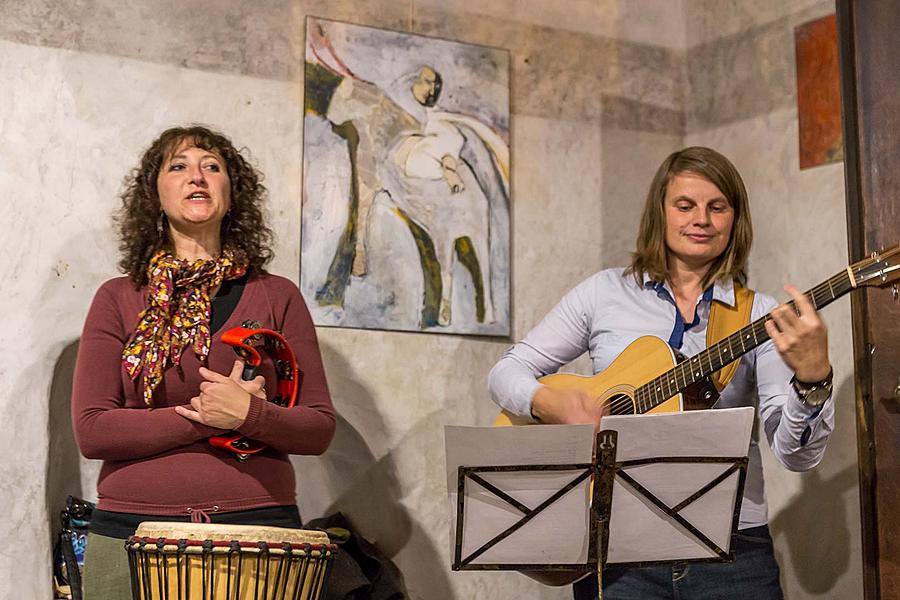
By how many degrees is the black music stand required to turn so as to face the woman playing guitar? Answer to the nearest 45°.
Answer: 0° — it already faces them

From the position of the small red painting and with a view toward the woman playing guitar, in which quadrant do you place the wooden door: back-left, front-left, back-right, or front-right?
front-left

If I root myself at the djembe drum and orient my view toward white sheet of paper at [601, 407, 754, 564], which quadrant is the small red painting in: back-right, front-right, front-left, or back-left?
front-left

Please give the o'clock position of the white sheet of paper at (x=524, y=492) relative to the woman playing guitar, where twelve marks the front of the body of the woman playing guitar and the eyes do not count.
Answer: The white sheet of paper is roughly at 1 o'clock from the woman playing guitar.

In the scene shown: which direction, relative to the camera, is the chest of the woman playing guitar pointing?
toward the camera

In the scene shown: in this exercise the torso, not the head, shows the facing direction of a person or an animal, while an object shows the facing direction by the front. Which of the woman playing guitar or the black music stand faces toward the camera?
the woman playing guitar

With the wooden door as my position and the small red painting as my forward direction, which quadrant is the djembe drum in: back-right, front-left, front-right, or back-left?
back-left

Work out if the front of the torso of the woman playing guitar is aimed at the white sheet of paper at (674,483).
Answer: yes

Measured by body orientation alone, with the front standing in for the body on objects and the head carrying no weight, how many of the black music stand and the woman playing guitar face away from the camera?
1

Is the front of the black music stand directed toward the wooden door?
no

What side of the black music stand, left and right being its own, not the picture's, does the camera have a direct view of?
back

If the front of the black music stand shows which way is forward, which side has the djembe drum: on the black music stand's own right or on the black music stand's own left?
on the black music stand's own left

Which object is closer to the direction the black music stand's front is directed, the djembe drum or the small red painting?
the small red painting

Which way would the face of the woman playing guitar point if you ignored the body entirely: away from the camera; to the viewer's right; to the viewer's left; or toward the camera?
toward the camera

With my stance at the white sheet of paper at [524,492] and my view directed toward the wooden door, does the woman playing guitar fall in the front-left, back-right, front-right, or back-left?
front-left

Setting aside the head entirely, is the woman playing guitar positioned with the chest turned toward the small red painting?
no

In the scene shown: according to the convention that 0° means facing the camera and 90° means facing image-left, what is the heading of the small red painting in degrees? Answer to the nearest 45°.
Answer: approximately 45°

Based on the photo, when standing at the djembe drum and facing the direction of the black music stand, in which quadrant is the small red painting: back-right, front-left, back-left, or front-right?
front-left
